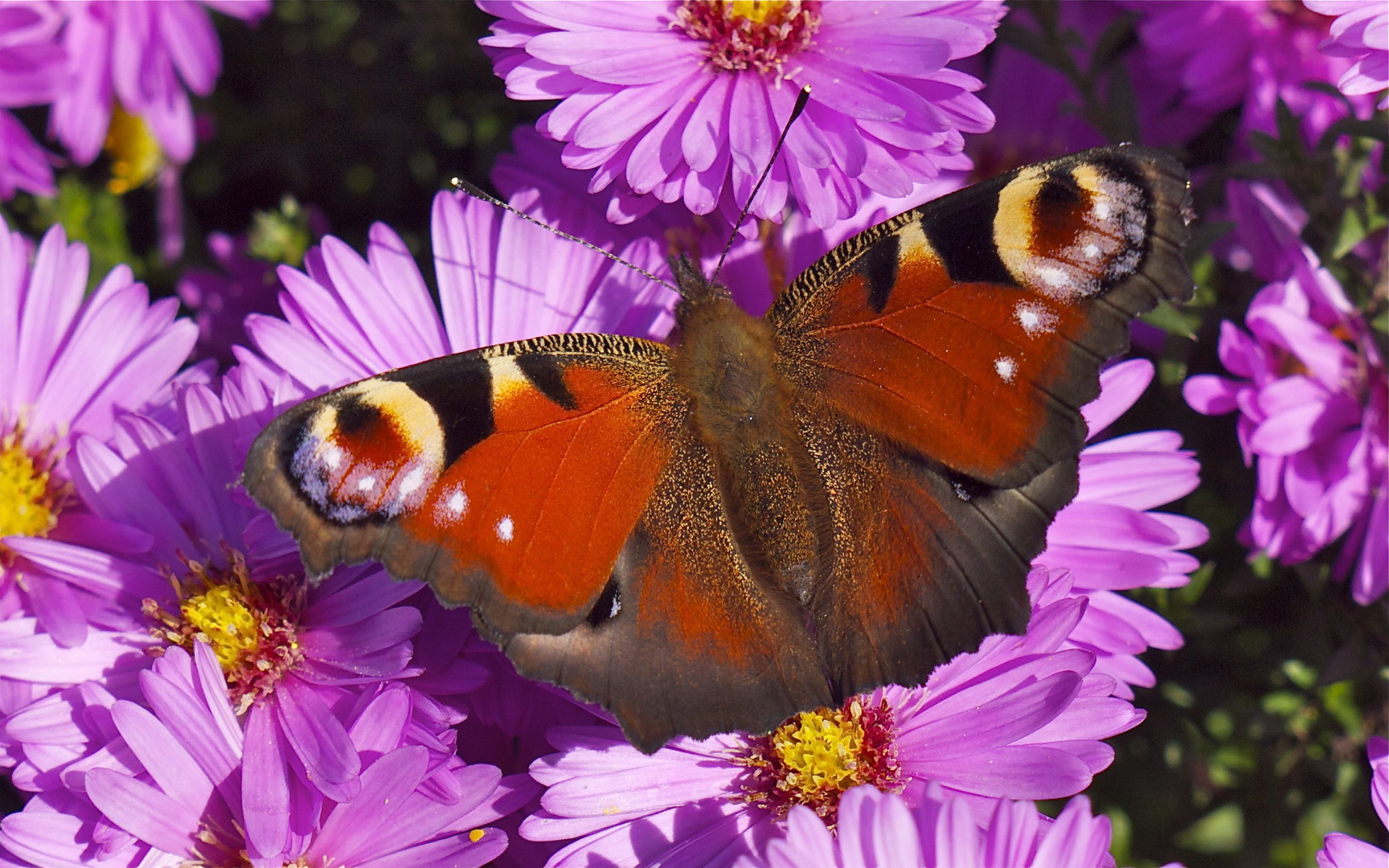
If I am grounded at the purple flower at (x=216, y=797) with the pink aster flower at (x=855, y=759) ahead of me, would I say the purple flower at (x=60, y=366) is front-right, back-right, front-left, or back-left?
back-left

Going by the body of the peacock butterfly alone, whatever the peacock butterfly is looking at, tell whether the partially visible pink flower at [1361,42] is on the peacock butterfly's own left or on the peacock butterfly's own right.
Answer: on the peacock butterfly's own right

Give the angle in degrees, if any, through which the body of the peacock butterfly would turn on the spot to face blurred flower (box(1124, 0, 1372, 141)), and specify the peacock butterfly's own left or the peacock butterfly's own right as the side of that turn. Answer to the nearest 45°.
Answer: approximately 45° to the peacock butterfly's own right

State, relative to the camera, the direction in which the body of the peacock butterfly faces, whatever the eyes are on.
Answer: away from the camera

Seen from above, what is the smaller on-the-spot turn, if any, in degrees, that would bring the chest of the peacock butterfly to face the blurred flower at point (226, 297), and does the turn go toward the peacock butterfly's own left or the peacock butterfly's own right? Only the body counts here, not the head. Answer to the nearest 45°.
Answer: approximately 45° to the peacock butterfly's own left

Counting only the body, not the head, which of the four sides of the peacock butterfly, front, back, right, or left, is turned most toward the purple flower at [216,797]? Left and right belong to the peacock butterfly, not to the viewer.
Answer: left

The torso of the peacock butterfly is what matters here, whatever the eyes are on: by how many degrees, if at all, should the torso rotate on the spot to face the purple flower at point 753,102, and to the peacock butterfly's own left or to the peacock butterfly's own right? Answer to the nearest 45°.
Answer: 0° — it already faces it

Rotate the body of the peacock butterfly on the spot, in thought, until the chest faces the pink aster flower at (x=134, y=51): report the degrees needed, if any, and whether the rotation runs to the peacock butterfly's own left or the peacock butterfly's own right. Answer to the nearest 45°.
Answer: approximately 45° to the peacock butterfly's own left

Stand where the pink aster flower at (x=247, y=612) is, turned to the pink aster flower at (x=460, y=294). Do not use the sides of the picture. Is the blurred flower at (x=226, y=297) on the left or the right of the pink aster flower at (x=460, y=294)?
left

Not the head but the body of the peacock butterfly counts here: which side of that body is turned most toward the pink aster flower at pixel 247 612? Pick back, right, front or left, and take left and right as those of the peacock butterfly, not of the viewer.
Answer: left

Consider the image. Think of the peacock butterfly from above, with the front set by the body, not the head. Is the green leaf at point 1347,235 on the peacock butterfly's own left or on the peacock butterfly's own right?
on the peacock butterfly's own right
